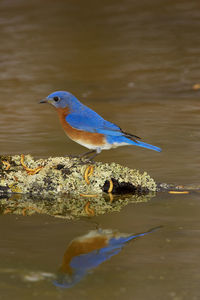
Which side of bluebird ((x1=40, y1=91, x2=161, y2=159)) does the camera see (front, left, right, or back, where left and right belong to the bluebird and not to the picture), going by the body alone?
left
